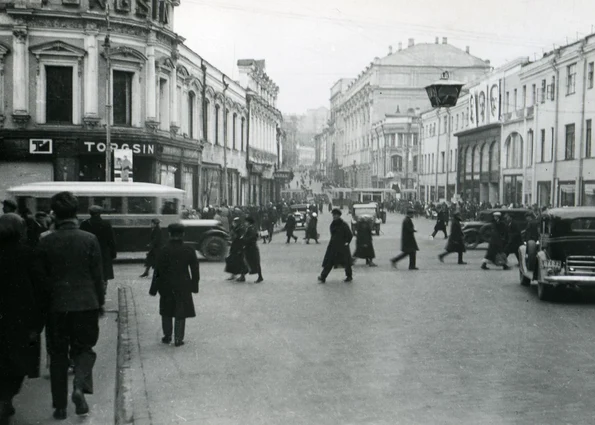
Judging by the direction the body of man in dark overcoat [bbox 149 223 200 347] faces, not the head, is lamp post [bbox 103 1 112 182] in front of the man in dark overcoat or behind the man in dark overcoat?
in front

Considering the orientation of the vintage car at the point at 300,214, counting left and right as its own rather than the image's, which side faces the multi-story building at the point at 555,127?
left

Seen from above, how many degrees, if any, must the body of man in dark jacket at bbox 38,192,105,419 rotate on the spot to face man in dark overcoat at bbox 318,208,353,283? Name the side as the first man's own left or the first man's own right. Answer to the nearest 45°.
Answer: approximately 45° to the first man's own right

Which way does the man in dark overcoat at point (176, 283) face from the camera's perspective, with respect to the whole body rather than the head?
away from the camera

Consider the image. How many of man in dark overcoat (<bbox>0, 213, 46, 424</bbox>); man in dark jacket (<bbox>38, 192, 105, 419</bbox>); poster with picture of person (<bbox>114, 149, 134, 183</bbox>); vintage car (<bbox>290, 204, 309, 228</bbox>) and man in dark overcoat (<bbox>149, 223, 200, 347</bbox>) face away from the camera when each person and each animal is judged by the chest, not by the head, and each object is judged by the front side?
3

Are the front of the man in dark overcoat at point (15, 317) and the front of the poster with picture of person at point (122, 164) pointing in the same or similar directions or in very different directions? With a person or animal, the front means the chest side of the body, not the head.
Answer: very different directions

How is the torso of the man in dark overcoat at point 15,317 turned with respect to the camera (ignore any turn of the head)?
away from the camera

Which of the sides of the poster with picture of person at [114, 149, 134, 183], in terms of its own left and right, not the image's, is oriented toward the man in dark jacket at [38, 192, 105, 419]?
front

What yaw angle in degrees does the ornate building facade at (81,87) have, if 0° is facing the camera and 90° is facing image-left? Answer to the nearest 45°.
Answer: approximately 315°

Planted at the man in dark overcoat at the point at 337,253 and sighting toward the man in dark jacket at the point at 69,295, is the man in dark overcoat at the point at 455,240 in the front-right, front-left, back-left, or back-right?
back-left

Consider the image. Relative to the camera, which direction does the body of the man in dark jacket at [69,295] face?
away from the camera

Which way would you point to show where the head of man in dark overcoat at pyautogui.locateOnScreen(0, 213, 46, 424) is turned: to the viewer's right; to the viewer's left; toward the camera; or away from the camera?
away from the camera
